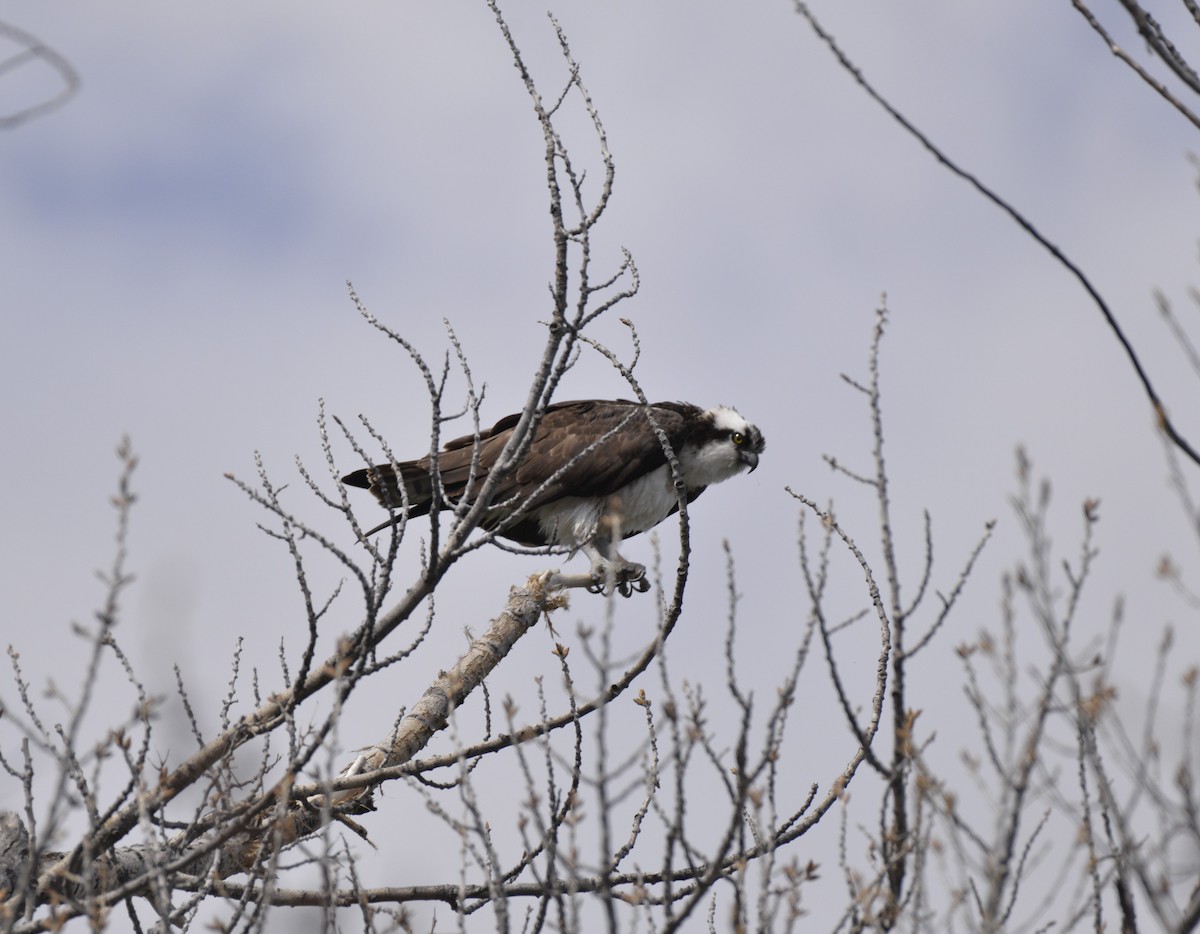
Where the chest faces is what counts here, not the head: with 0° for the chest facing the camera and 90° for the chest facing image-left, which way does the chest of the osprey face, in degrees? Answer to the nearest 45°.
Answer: approximately 270°
